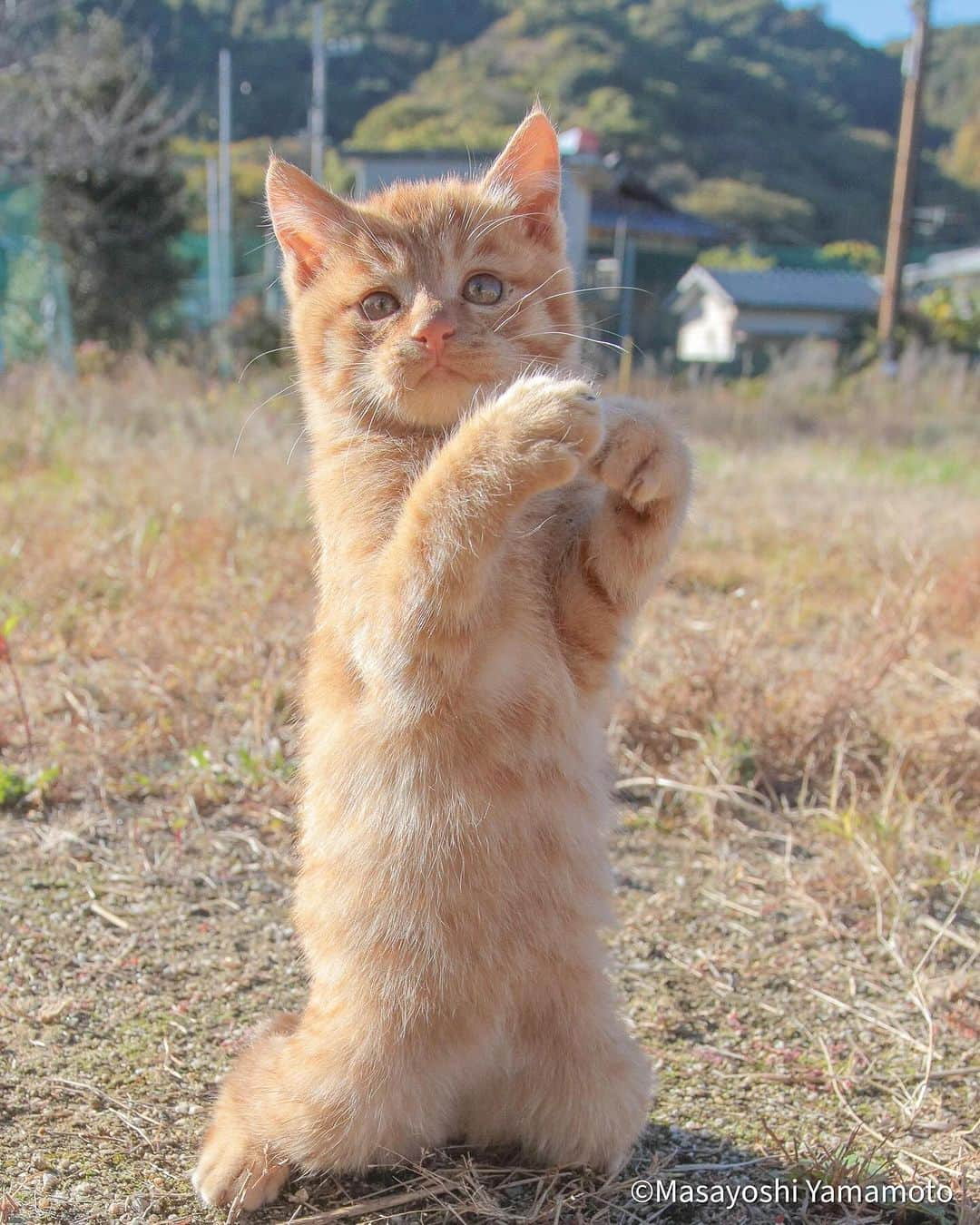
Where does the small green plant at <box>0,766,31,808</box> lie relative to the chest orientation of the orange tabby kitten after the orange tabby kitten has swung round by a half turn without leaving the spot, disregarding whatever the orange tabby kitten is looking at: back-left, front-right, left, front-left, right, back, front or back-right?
front-left

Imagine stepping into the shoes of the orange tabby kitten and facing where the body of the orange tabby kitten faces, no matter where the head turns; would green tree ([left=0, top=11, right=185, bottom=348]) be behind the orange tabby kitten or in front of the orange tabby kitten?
behind

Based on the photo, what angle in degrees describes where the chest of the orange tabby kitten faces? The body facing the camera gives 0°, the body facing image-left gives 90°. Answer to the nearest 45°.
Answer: approximately 0°

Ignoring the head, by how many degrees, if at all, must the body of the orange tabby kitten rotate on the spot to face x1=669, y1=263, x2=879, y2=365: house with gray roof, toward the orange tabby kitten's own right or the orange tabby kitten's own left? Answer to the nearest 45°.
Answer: approximately 180°

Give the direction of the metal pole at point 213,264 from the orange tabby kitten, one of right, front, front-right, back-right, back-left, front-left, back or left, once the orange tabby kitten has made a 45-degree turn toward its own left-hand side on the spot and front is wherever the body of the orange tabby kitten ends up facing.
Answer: back-left

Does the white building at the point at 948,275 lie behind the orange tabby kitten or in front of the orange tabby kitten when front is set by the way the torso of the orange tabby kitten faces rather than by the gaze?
behind

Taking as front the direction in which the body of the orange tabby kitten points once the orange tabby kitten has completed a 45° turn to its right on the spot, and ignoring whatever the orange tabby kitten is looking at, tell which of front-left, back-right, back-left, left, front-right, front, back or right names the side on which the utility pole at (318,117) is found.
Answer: back-right

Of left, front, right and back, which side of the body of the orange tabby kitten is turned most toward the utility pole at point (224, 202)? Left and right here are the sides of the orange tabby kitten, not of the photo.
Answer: back

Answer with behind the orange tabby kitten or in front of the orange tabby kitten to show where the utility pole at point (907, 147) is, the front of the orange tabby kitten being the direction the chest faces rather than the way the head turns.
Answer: behind
